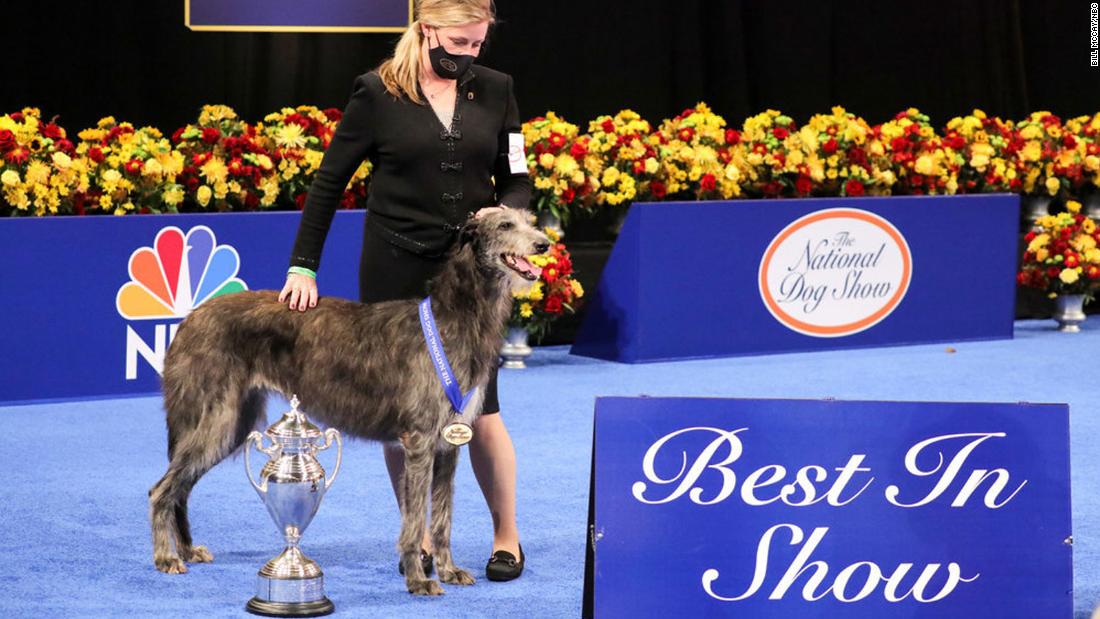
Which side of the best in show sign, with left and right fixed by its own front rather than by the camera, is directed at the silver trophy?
right

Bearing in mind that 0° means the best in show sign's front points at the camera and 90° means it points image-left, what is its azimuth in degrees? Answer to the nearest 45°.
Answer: approximately 0°

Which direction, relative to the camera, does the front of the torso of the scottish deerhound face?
to the viewer's right

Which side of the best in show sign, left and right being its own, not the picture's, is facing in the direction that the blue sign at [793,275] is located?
back

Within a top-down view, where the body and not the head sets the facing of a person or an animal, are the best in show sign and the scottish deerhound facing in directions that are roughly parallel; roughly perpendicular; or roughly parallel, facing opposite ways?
roughly perpendicular

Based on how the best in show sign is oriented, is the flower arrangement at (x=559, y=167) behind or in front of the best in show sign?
behind

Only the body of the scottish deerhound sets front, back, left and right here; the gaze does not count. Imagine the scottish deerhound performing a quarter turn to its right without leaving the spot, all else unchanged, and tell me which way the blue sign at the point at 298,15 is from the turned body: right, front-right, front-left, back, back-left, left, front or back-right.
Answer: back

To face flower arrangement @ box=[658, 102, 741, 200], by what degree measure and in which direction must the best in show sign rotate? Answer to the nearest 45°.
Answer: approximately 180°

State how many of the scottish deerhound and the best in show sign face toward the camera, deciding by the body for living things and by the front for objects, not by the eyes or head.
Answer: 1
